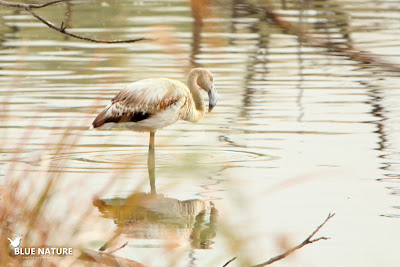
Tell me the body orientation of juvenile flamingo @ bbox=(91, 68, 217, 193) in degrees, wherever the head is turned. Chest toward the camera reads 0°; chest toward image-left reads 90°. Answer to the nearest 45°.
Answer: approximately 270°
